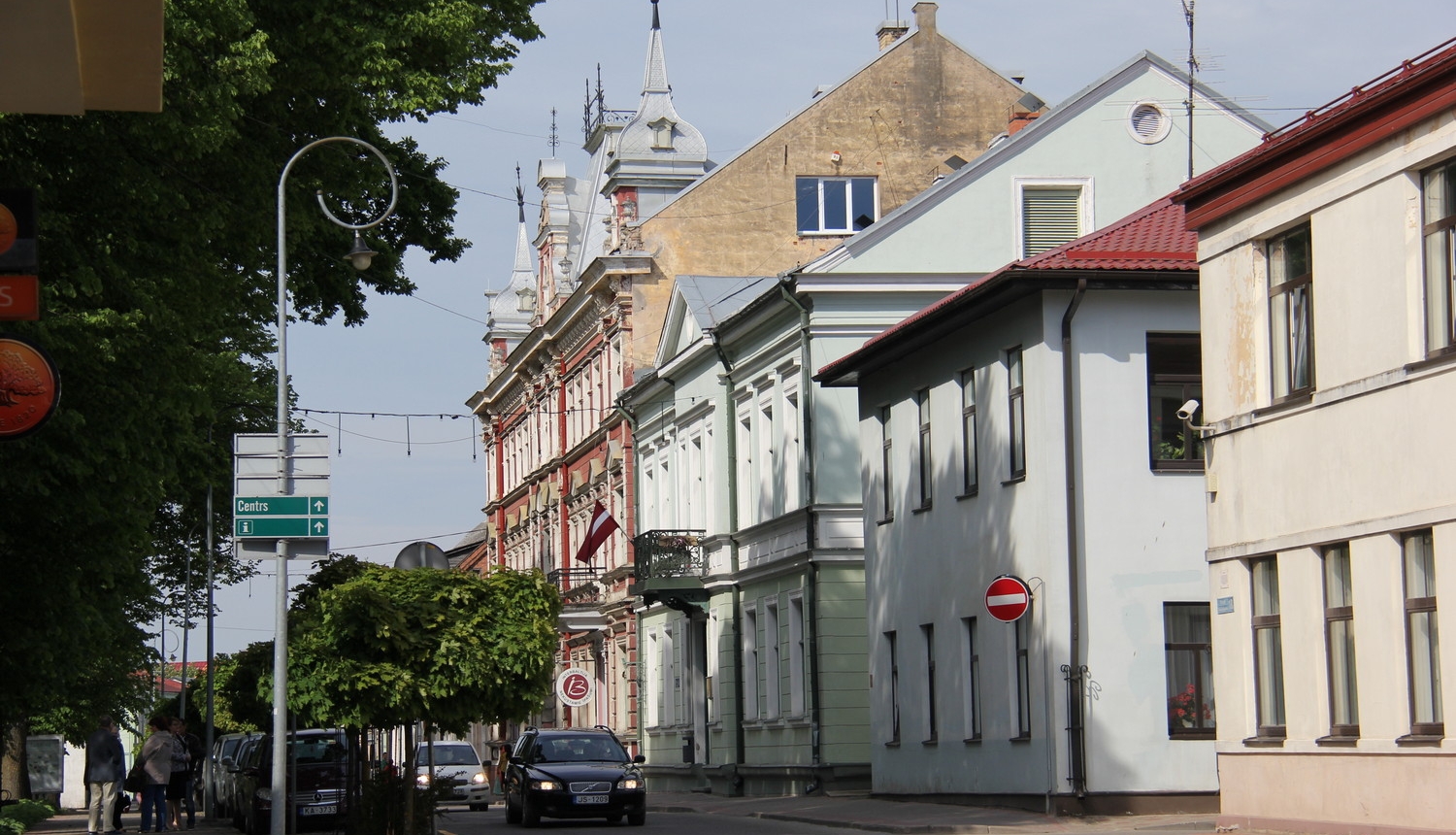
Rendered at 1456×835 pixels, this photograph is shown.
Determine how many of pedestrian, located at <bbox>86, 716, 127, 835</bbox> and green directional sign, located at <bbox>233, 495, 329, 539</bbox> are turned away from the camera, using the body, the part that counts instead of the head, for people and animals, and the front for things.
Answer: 1

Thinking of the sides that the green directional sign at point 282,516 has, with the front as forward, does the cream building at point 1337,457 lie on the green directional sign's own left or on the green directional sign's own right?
on the green directional sign's own left

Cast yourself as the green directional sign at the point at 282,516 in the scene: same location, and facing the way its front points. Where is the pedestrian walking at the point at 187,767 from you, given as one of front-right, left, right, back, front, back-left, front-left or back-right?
back

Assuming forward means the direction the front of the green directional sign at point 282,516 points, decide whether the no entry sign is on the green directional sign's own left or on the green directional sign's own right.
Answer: on the green directional sign's own left
